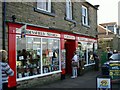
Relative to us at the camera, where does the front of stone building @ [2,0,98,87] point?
facing the viewer and to the right of the viewer

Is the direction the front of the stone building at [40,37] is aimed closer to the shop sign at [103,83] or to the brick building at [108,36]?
the shop sign

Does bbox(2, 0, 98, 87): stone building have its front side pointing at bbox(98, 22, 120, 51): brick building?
no

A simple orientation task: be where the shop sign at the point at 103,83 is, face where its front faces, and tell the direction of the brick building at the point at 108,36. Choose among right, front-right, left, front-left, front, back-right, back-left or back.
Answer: back

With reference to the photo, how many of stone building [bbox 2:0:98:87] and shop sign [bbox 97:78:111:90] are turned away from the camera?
0

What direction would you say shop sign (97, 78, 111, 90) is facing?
toward the camera

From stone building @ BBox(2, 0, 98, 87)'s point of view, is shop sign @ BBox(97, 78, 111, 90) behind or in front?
in front

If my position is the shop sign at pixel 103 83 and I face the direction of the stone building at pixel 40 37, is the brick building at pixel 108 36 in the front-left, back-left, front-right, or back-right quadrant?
front-right

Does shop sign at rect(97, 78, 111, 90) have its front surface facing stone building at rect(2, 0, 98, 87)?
no
